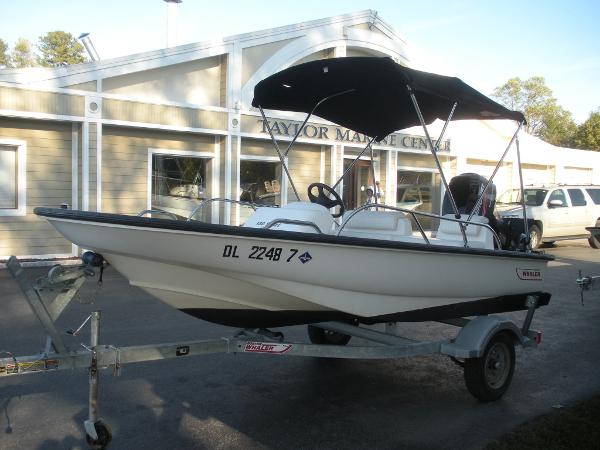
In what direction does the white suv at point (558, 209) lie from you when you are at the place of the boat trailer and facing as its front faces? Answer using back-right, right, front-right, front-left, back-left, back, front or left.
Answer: back

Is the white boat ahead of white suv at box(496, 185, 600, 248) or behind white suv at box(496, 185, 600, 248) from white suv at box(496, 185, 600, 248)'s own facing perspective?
ahead

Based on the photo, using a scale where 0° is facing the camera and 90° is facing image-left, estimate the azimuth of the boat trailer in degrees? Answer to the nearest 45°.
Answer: approximately 45°

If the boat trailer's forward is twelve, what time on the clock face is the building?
The building is roughly at 4 o'clock from the boat trailer.

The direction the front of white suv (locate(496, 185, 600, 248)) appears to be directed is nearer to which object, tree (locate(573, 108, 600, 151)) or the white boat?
the white boat

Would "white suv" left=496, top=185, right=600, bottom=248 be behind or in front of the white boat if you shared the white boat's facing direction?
behind

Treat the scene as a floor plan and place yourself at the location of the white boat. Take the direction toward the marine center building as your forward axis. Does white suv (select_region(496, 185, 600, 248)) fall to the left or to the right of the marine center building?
right

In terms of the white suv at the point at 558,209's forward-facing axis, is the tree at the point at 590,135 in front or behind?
behind

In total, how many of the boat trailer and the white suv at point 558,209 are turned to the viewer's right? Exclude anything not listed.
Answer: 0

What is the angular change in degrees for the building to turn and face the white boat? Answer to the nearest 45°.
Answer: approximately 45° to its right

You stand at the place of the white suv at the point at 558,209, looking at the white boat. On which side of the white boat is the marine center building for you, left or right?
right

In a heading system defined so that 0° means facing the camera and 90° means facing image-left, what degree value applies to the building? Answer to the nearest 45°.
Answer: approximately 315°

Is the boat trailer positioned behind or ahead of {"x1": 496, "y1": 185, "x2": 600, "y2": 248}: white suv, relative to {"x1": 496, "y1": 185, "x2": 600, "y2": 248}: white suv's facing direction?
ahead
